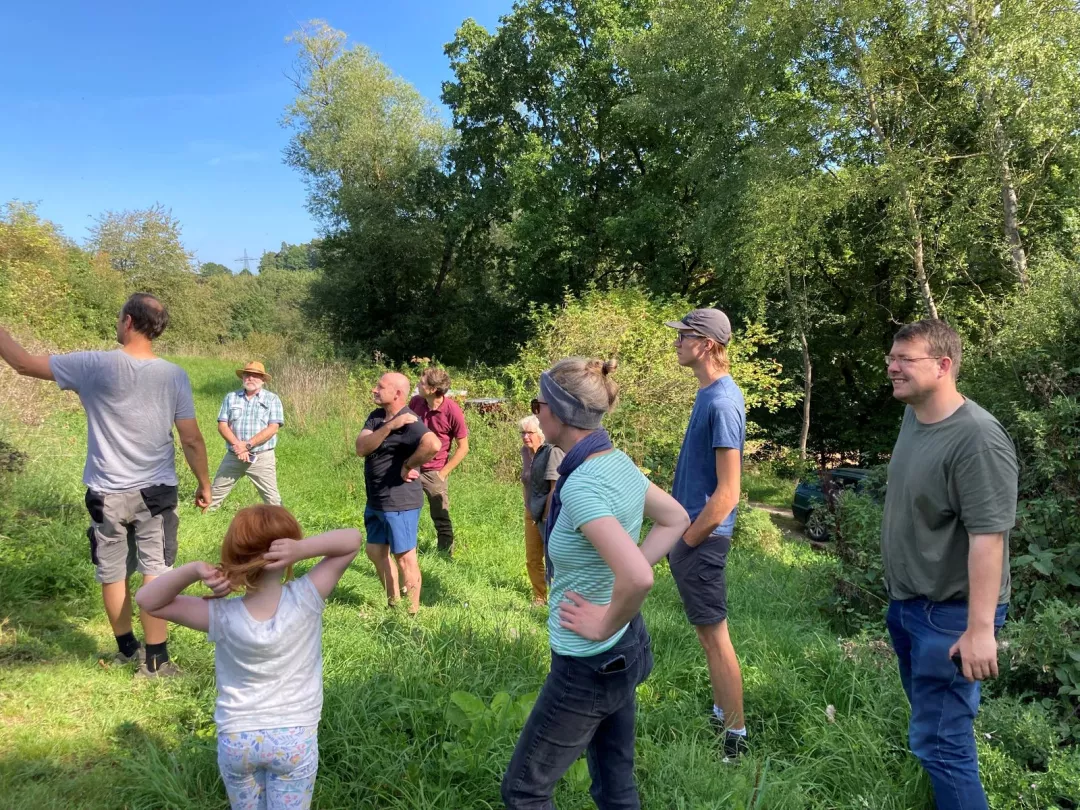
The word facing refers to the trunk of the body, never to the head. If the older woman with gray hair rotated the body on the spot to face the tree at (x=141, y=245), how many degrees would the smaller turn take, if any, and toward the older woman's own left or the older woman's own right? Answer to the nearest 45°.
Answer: approximately 90° to the older woman's own right

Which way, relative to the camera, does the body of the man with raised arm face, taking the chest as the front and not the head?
away from the camera

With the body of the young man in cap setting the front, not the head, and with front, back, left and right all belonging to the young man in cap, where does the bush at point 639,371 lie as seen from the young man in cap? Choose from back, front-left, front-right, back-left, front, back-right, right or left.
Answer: right

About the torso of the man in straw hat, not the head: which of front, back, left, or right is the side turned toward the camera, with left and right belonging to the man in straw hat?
front

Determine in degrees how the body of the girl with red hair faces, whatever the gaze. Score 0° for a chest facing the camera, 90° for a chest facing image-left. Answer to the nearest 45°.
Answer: approximately 180°

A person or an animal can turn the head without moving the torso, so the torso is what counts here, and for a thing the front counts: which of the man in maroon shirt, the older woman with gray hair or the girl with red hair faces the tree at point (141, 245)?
the girl with red hair

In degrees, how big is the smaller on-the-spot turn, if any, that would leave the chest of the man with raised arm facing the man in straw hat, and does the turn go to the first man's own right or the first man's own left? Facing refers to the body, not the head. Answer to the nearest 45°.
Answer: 0° — they already face them

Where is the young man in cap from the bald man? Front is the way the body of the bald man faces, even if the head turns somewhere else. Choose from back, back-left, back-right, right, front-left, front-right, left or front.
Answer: left

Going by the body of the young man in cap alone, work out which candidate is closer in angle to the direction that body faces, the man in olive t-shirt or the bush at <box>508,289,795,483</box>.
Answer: the bush

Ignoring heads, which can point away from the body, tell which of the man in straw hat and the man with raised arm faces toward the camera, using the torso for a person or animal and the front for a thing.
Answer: the man in straw hat

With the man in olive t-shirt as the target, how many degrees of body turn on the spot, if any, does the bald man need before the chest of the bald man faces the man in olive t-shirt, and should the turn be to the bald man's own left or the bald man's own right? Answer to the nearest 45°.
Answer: approximately 90° to the bald man's own left

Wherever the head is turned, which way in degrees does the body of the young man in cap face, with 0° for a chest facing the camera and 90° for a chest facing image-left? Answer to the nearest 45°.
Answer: approximately 90°

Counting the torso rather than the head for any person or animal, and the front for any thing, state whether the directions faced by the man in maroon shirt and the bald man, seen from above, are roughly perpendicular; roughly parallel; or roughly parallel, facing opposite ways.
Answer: roughly parallel

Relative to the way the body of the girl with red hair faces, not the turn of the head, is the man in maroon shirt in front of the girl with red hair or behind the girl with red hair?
in front
